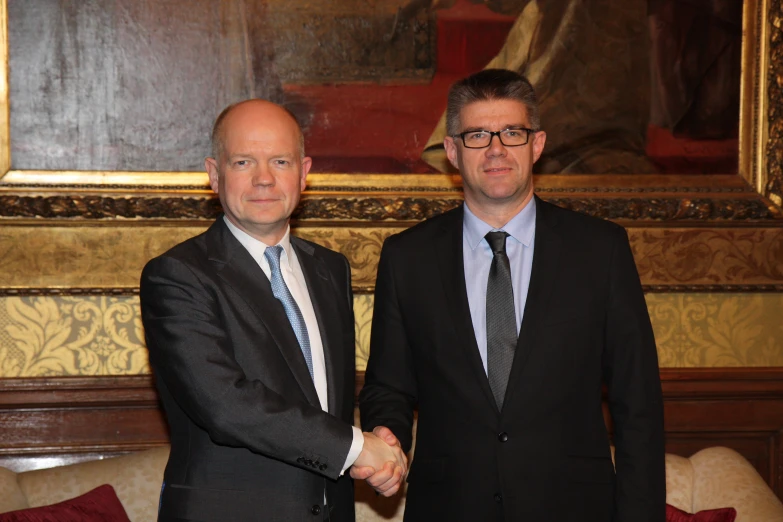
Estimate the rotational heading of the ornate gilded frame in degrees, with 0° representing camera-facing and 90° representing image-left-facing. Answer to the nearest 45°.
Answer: approximately 0°

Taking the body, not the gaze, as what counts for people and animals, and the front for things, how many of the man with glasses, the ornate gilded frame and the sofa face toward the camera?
3

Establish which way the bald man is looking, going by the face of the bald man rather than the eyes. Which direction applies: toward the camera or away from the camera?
toward the camera

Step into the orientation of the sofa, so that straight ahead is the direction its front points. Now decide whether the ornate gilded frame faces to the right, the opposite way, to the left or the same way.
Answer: the same way

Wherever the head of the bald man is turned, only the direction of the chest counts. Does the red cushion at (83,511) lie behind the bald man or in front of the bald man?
behind

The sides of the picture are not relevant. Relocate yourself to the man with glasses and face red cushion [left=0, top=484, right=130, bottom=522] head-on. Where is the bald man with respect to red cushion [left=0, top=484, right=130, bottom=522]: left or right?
left

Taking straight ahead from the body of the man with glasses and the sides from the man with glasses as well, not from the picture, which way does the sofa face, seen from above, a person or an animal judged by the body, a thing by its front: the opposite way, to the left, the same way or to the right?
the same way

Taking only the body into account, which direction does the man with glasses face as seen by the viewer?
toward the camera

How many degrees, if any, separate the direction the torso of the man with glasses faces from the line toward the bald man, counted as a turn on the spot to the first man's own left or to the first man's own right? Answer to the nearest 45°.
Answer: approximately 90° to the first man's own right

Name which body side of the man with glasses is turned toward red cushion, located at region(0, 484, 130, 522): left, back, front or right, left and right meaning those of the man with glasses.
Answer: right

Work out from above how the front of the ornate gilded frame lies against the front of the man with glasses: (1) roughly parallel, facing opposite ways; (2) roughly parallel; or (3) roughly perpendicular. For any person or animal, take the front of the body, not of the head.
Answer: roughly parallel

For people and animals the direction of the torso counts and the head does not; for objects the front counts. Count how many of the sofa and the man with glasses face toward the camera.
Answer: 2

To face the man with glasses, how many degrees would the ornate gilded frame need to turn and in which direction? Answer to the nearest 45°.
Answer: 0° — it already faces them
